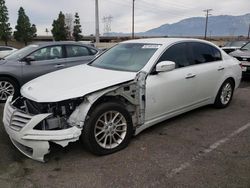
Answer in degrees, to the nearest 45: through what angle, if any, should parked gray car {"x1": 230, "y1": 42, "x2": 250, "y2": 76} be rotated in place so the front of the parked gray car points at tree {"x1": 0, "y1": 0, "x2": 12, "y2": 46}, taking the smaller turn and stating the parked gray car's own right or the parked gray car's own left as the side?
approximately 90° to the parked gray car's own right

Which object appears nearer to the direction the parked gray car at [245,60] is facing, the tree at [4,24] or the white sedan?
the white sedan

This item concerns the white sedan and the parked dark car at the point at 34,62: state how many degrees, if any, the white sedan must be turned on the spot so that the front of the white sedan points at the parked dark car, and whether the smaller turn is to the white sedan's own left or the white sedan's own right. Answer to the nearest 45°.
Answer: approximately 90° to the white sedan's own right

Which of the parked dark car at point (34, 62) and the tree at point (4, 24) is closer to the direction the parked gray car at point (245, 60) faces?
the parked dark car

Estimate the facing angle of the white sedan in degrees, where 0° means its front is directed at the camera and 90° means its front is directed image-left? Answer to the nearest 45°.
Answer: approximately 45°

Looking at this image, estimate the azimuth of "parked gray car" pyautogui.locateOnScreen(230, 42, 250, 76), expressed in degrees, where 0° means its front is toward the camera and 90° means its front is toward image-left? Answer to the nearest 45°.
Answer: approximately 45°

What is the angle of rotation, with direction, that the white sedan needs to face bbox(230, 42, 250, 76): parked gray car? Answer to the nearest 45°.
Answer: approximately 180°

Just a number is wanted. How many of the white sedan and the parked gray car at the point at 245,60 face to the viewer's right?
0

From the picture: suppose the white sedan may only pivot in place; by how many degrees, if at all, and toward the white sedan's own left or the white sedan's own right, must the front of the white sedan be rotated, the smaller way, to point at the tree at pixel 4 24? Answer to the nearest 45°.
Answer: approximately 90° to the white sedan's own right
